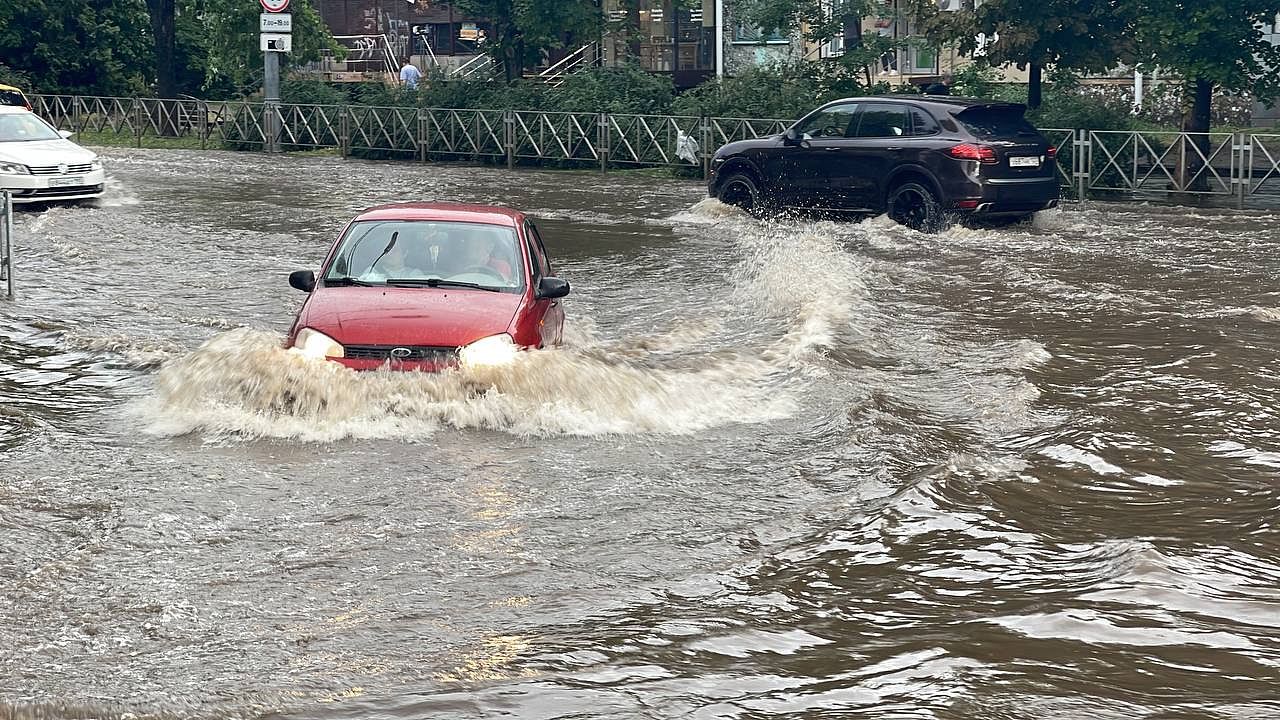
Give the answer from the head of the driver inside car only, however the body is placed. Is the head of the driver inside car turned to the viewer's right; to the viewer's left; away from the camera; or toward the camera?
toward the camera

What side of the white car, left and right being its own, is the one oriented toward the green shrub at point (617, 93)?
left

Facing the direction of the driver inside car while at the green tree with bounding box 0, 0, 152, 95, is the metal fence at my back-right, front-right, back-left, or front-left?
front-left

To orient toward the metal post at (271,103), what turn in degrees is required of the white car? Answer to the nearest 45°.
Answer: approximately 135° to its left

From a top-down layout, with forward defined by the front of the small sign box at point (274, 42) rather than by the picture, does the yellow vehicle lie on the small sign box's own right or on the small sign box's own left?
on the small sign box's own right

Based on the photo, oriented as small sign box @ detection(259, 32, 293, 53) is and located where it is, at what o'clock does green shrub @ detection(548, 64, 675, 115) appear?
The green shrub is roughly at 10 o'clock from the small sign box.

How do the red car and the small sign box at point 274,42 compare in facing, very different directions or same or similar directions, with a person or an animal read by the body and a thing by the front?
same or similar directions

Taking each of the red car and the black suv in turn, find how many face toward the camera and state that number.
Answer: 1

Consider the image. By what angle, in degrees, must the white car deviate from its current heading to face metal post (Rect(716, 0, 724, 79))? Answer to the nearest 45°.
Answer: approximately 90° to its left

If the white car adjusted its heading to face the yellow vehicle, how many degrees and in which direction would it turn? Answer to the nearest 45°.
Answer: approximately 135° to its left

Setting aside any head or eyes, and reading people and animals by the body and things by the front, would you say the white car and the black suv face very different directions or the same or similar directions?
very different directions

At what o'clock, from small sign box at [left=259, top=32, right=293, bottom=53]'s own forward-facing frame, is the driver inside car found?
The driver inside car is roughly at 12 o'clock from the small sign box.

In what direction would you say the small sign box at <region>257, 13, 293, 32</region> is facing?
toward the camera

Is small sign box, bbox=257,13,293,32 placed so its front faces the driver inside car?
yes

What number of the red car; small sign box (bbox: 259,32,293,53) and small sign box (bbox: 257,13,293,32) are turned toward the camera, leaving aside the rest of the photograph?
3

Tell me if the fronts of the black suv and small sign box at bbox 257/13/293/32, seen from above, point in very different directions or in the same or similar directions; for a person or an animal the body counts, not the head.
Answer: very different directions

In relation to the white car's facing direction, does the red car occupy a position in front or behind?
in front

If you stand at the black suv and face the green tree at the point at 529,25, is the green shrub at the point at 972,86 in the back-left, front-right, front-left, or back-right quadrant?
front-right
